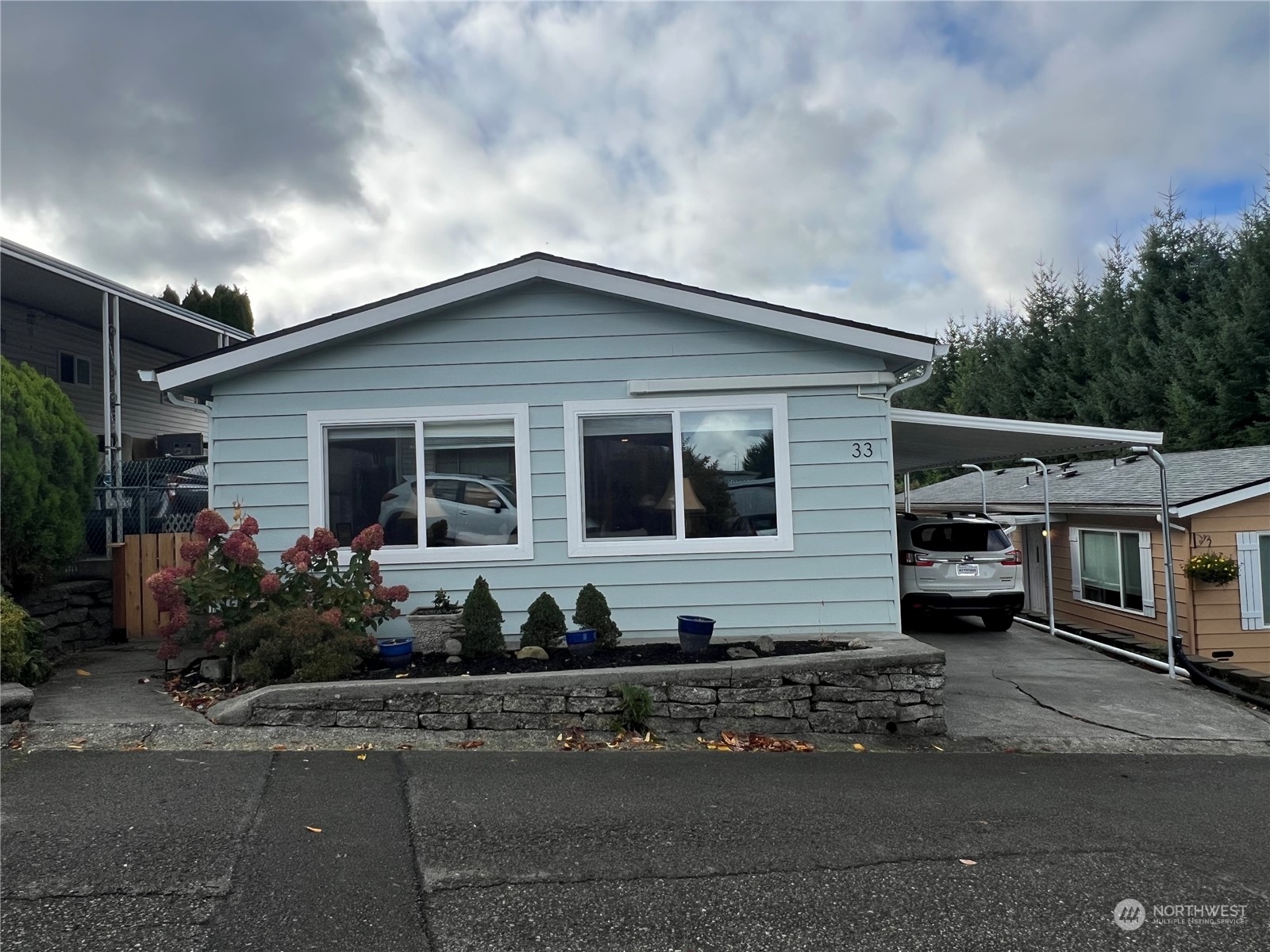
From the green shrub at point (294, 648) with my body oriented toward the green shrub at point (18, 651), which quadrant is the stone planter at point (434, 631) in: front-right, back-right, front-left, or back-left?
back-right

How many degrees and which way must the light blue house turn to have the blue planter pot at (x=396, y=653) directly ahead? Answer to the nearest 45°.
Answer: approximately 45° to its right

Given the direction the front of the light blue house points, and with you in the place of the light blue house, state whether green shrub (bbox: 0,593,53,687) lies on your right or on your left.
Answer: on your right

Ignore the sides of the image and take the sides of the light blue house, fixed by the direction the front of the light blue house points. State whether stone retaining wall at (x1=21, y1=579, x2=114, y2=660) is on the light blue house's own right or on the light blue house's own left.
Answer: on the light blue house's own right

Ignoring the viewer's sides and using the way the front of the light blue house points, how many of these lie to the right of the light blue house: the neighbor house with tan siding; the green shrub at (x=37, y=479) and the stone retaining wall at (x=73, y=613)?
2

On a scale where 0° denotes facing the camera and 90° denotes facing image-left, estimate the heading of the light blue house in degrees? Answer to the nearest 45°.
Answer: approximately 0°

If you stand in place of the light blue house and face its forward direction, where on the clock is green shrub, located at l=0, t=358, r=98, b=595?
The green shrub is roughly at 3 o'clock from the light blue house.

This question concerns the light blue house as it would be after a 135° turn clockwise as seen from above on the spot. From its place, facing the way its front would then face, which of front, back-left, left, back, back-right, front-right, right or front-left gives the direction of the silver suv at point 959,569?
right

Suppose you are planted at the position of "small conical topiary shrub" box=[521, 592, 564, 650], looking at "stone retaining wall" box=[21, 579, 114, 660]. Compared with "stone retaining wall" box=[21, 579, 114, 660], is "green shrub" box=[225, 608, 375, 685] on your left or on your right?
left
